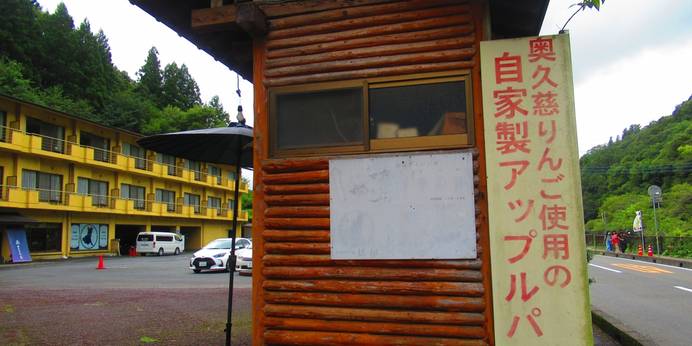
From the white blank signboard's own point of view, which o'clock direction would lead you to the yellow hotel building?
The yellow hotel building is roughly at 5 o'clock from the white blank signboard.

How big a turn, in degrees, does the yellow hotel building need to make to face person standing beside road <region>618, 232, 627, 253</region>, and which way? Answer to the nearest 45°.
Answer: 0° — it already faces them

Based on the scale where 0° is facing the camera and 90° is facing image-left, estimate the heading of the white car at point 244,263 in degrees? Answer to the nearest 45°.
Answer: approximately 45°

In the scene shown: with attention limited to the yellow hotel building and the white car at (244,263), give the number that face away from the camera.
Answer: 0

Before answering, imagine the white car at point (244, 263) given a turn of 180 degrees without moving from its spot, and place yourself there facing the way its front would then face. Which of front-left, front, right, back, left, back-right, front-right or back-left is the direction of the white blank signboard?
back-right

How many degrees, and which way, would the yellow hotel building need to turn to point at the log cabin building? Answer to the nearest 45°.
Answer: approximately 45° to its right

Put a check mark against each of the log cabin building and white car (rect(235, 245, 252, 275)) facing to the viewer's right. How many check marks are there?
0

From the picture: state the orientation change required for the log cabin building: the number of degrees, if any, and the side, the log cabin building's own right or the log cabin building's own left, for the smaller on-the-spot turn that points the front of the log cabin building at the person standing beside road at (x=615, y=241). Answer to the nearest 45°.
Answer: approximately 135° to the log cabin building's own left

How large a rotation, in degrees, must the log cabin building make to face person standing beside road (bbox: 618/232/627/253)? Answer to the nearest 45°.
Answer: approximately 135° to its left

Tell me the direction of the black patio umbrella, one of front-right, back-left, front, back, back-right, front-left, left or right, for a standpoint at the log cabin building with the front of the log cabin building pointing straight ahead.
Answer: back-right

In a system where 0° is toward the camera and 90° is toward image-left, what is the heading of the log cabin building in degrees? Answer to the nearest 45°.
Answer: approximately 0°

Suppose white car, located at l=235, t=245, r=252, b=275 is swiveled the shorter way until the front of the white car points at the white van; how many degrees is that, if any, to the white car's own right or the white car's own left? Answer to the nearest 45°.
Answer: approximately 135° to the white car's own right

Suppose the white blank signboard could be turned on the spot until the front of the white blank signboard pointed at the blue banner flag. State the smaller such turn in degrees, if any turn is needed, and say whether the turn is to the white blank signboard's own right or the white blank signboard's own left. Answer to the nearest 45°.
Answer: approximately 135° to the white blank signboard's own right

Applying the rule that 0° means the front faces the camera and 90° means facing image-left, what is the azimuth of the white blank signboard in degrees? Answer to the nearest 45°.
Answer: approximately 0°

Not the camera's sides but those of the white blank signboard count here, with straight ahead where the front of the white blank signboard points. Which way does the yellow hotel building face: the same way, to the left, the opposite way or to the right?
to the left
